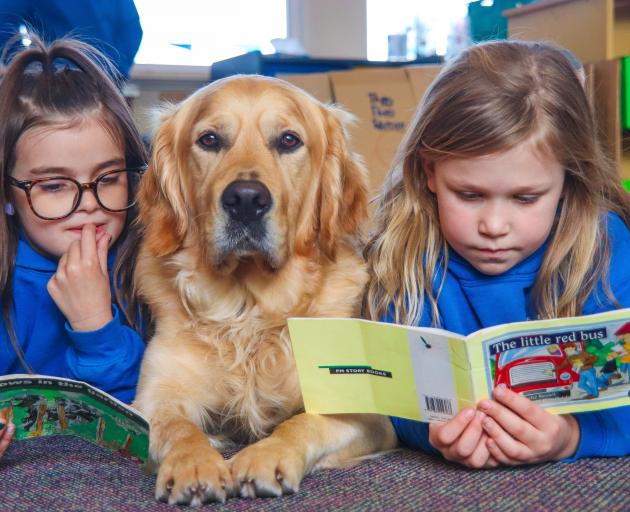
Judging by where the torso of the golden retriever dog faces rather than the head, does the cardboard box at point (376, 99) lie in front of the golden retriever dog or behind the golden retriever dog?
behind

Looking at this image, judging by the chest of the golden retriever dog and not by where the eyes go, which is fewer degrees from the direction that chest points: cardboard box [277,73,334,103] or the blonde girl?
the blonde girl

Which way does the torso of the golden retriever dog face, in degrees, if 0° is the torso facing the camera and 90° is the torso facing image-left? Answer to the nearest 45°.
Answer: approximately 0°

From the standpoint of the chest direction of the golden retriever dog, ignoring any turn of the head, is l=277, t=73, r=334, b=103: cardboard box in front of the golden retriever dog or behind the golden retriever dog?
behind

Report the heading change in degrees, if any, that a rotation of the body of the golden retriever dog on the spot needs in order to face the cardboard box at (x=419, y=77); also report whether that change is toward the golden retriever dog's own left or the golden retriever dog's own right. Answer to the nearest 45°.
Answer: approximately 180°

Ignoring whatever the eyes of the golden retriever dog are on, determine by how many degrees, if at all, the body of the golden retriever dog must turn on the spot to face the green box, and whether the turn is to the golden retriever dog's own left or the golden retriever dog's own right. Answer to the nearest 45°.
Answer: approximately 135° to the golden retriever dog's own left

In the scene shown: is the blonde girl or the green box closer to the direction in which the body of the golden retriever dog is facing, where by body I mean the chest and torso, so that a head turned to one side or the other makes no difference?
the blonde girl

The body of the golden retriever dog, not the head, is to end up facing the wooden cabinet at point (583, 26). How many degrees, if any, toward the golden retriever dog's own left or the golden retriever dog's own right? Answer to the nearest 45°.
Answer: approximately 135° to the golden retriever dog's own left

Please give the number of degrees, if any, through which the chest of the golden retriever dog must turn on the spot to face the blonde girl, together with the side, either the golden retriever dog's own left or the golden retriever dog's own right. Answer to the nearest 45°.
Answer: approximately 90° to the golden retriever dog's own left
